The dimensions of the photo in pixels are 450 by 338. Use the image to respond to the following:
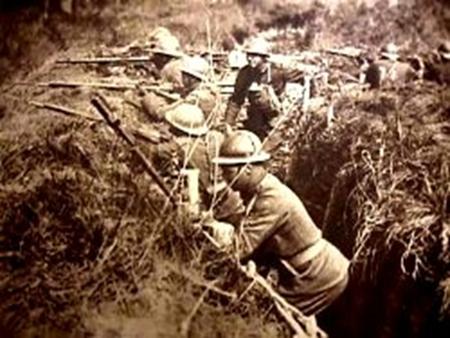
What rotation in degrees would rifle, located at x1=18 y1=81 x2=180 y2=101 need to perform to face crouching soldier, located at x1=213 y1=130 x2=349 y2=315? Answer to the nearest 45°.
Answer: approximately 135° to its left

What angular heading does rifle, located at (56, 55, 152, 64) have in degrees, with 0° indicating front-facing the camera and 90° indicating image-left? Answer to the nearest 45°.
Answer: approximately 90°

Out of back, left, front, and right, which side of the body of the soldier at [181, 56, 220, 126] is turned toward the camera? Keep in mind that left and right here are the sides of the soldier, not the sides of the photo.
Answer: left

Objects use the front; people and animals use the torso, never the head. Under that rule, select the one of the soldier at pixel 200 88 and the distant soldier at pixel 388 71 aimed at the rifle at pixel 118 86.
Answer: the soldier

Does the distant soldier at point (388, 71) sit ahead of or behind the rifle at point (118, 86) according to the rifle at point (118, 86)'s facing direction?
behind

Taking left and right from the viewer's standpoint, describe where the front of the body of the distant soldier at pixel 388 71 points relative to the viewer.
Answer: facing away from the viewer

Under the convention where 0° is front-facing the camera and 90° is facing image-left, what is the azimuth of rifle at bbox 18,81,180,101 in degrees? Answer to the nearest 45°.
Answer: approximately 90°
